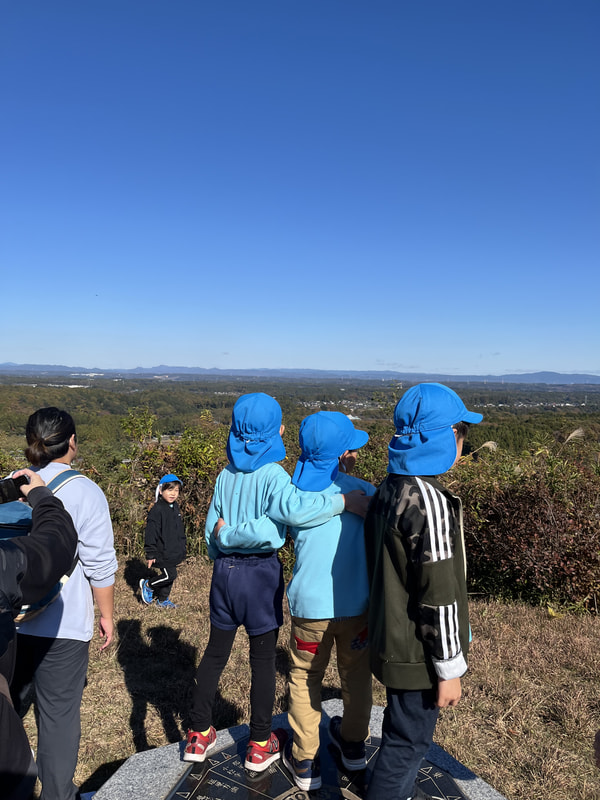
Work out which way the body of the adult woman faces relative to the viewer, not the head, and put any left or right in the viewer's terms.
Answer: facing away from the viewer and to the right of the viewer

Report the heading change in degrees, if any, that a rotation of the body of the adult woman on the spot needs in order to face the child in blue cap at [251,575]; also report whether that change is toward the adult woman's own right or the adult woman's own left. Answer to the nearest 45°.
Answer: approximately 45° to the adult woman's own right

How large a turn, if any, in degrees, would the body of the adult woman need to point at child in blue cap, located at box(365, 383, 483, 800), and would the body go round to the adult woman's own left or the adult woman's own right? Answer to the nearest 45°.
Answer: approximately 90° to the adult woman's own right

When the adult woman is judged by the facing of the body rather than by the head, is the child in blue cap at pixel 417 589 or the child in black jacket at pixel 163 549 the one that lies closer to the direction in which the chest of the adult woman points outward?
the child in black jacket

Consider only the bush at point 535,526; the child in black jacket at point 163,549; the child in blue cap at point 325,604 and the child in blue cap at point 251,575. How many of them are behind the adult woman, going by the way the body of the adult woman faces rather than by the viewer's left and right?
0

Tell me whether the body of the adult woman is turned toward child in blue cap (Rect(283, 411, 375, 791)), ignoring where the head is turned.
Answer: no

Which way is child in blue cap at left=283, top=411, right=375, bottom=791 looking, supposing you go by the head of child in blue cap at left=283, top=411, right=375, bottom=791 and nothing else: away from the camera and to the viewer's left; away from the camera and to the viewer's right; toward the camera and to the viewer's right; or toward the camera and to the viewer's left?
away from the camera and to the viewer's right

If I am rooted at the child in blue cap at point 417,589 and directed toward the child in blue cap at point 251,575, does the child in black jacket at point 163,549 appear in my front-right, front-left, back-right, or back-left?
front-right

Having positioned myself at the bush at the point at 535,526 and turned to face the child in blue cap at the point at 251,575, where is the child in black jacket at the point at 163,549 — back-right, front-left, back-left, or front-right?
front-right

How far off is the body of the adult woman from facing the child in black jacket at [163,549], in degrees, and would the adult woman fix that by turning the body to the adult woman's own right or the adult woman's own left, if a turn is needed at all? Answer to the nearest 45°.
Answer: approximately 45° to the adult woman's own left

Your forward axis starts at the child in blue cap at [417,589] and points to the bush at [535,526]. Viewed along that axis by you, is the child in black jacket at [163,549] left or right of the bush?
left

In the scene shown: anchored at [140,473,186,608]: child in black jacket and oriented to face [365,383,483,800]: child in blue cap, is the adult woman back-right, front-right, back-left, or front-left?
front-right

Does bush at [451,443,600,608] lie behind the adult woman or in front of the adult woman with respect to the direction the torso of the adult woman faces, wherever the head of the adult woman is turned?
in front
